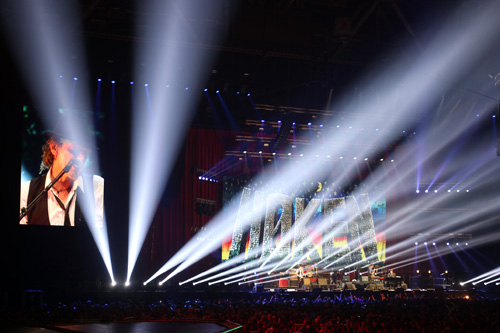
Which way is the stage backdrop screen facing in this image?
toward the camera
